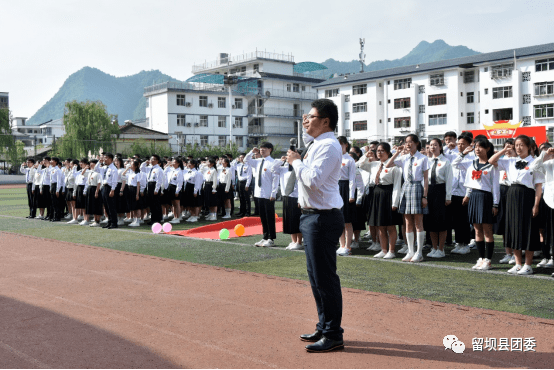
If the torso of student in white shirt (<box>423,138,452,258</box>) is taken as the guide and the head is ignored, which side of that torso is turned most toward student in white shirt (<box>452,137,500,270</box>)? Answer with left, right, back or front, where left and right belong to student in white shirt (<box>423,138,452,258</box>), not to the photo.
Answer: left

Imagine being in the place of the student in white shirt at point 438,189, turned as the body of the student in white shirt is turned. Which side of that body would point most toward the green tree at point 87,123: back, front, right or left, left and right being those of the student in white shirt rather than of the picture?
right

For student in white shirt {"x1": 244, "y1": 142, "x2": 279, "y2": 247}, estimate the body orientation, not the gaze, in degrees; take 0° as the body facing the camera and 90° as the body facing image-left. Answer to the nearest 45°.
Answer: approximately 45°

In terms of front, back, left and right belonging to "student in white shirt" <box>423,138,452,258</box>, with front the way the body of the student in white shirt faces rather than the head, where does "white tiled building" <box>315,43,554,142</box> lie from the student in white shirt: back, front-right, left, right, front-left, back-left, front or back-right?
back-right

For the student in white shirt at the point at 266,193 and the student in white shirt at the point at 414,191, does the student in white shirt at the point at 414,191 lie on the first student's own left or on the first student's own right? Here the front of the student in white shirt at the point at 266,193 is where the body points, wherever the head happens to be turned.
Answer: on the first student's own left

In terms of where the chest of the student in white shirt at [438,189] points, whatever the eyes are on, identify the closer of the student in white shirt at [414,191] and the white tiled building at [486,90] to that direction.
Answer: the student in white shirt

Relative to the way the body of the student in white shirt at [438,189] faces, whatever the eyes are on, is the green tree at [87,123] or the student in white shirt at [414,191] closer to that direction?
the student in white shirt

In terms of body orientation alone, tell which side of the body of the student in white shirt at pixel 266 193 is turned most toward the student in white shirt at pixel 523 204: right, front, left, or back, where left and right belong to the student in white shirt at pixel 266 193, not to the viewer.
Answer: left
